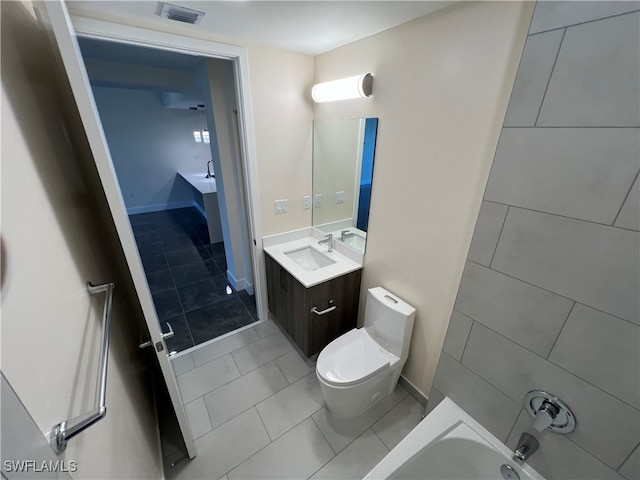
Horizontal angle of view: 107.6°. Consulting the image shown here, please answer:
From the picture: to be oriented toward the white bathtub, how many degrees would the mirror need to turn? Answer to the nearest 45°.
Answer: approximately 90° to its left

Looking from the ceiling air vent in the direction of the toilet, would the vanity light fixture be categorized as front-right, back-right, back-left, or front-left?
front-left

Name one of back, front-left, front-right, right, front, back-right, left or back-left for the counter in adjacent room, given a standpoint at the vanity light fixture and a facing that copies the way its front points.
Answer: right

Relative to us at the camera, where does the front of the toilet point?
facing the viewer and to the left of the viewer

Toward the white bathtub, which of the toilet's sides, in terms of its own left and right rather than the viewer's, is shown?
left

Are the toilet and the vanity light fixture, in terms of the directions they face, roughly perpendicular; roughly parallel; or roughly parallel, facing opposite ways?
roughly parallel

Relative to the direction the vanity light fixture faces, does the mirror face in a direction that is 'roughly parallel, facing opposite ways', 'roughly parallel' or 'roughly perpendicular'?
roughly parallel

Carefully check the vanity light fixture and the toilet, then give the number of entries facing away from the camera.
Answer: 0

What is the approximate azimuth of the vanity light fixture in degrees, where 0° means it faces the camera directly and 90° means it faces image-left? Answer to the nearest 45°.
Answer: approximately 45°

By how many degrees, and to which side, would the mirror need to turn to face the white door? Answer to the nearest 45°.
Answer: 0° — it already faces it

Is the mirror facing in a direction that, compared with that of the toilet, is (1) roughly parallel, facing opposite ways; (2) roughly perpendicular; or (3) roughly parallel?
roughly parallel
